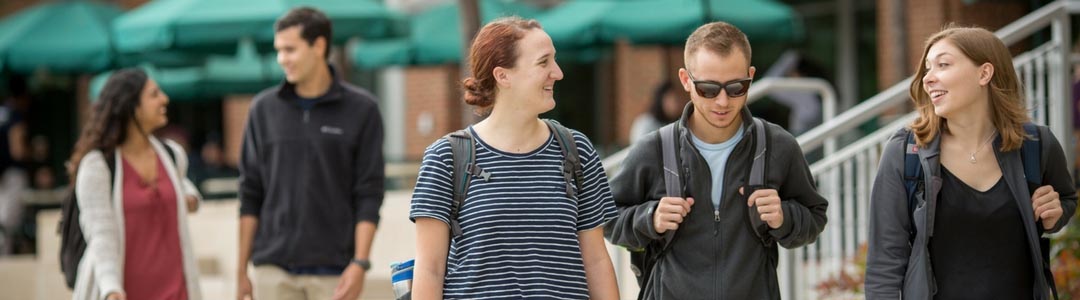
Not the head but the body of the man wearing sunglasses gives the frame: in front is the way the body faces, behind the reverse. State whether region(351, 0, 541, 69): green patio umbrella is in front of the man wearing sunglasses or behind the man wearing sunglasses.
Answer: behind

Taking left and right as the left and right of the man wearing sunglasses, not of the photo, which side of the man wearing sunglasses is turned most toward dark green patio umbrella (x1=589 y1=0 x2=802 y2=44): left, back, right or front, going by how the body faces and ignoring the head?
back

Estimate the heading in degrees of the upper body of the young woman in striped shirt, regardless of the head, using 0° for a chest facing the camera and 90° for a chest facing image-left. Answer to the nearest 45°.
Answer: approximately 0°

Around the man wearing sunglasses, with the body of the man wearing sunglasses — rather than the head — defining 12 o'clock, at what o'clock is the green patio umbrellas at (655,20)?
The green patio umbrellas is roughly at 6 o'clock from the man wearing sunglasses.
